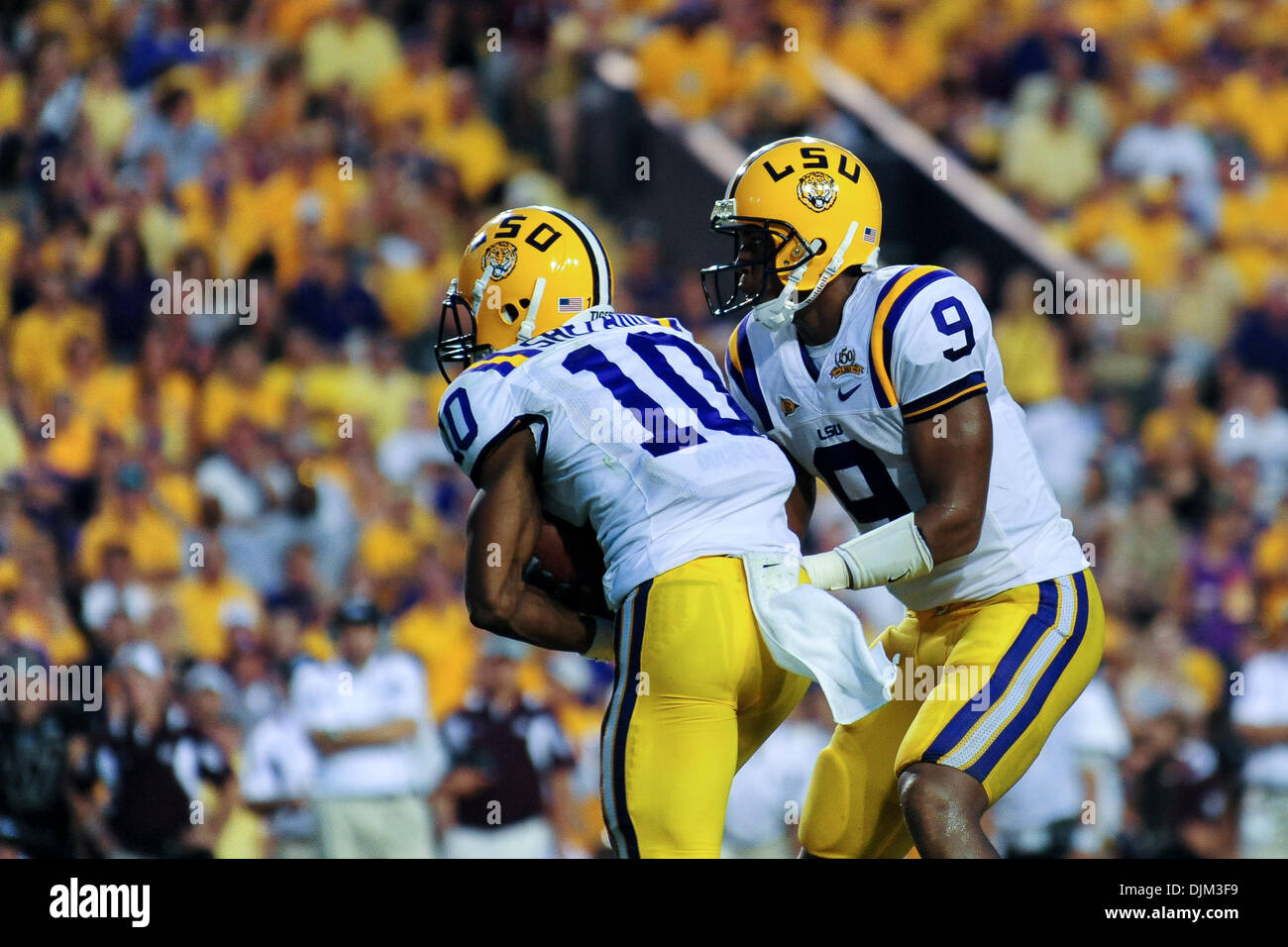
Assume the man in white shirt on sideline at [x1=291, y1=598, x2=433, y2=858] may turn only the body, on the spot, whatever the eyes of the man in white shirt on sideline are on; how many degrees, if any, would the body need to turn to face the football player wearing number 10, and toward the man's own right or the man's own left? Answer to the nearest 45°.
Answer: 0° — they already face them

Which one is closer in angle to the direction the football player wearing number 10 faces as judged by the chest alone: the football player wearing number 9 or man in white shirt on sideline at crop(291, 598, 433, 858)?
the man in white shirt on sideline

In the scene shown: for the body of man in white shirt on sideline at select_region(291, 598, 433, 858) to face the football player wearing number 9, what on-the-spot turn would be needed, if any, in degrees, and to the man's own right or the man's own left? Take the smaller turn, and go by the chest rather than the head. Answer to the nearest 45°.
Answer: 0° — they already face them

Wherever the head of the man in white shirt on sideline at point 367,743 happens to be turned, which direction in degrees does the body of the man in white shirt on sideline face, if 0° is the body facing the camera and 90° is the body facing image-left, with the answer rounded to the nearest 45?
approximately 0°

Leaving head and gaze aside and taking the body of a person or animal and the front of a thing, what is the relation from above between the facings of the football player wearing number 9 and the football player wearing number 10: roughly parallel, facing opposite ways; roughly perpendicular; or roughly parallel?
roughly perpendicular

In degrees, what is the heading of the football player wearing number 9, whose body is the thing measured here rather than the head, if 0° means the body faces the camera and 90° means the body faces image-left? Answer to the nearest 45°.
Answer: approximately 45°

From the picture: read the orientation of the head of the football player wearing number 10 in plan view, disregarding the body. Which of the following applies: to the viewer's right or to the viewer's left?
to the viewer's left

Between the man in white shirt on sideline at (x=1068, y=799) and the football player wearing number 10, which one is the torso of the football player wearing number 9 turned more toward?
the football player wearing number 10

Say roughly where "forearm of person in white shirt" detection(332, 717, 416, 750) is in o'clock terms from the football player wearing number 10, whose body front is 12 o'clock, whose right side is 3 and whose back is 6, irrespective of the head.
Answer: The forearm of person in white shirt is roughly at 1 o'clock from the football player wearing number 10.

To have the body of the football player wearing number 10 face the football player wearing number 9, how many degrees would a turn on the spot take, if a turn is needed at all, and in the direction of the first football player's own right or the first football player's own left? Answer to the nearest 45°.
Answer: approximately 90° to the first football player's own right

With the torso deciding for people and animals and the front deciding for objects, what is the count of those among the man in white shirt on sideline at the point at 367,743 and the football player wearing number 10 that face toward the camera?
1

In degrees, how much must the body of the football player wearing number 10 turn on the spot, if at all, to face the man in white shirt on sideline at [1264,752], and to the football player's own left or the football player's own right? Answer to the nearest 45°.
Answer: approximately 90° to the football player's own right
